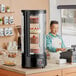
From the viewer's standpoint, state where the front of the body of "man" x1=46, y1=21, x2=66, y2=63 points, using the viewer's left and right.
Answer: facing the viewer and to the right of the viewer

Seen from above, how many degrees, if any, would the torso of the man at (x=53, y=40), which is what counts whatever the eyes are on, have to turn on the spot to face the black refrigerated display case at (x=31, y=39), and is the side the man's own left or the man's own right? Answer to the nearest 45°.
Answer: approximately 45° to the man's own right
